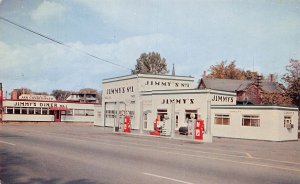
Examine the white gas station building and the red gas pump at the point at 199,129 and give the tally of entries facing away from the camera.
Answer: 0

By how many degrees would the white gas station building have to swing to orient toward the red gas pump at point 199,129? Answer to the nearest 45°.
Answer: approximately 45° to its left

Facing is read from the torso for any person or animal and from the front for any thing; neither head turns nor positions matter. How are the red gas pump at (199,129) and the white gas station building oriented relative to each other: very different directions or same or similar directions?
same or similar directions
